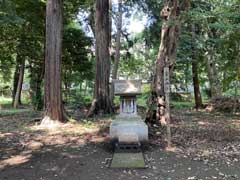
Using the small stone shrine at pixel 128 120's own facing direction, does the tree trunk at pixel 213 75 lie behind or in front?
behind

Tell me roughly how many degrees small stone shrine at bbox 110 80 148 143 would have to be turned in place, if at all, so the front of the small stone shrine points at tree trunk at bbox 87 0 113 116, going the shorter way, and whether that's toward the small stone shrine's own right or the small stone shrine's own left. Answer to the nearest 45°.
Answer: approximately 180°

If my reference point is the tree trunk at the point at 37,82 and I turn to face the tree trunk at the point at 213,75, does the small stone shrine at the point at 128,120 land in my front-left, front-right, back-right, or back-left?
front-right

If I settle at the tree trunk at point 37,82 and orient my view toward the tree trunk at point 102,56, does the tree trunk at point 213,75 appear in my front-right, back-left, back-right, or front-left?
front-left

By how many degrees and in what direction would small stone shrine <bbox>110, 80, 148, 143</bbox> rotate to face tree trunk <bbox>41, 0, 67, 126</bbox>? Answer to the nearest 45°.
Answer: approximately 135° to its right

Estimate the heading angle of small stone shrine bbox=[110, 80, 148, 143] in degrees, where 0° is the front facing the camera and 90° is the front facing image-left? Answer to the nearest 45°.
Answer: approximately 0°

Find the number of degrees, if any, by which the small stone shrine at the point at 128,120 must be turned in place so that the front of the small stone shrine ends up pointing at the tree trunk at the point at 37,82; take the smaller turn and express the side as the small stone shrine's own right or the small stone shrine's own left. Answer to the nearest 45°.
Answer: approximately 135° to the small stone shrine's own right
